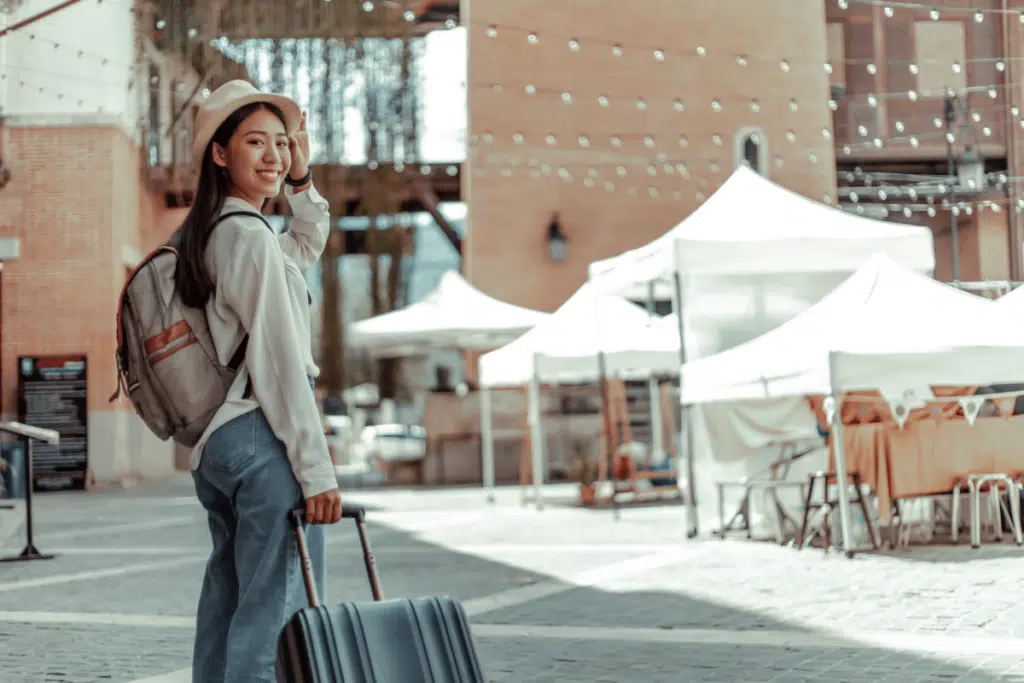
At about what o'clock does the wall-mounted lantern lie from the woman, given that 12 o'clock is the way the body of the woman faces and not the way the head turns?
The wall-mounted lantern is roughly at 11 o'clock from the woman.

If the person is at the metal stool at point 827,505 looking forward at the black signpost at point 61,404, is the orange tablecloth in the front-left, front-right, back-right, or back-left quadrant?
back-right

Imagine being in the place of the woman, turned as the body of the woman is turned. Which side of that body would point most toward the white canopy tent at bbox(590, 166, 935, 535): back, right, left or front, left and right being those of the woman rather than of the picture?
front

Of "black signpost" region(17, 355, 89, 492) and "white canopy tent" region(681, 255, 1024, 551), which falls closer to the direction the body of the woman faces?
the white canopy tent

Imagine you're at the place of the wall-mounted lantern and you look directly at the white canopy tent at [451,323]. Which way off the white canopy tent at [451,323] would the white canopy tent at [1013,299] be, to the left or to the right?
left

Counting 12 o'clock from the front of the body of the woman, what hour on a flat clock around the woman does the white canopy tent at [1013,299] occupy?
The white canopy tent is roughly at 12 o'clock from the woman.

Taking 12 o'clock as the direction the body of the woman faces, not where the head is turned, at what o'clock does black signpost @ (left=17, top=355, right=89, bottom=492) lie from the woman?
The black signpost is roughly at 10 o'clock from the woman.

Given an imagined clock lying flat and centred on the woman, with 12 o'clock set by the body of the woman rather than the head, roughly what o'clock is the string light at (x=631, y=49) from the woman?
The string light is roughly at 11 o'clock from the woman.

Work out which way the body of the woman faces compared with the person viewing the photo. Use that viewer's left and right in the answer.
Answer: facing away from the viewer and to the right of the viewer

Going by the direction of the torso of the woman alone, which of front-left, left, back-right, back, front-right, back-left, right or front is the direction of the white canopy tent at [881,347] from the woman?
front

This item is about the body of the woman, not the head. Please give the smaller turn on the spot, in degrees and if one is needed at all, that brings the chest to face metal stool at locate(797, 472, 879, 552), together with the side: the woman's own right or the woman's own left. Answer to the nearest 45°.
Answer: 0° — they already face it

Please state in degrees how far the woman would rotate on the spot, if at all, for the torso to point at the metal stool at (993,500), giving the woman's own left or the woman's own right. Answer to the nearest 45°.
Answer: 0° — they already face it

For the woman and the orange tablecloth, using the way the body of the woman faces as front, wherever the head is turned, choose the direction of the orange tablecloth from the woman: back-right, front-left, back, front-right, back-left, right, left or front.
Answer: front

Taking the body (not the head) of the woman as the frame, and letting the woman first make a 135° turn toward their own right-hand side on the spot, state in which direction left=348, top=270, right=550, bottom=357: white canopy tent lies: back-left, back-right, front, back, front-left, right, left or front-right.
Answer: back
